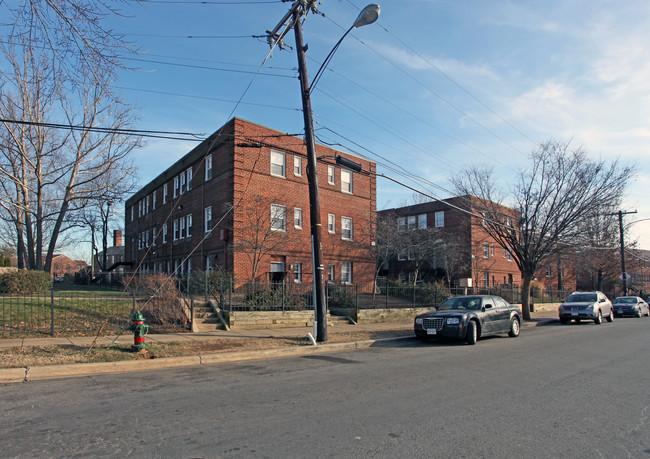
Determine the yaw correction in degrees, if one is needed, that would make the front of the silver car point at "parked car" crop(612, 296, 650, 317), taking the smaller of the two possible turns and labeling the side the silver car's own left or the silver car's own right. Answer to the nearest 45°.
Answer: approximately 135° to the silver car's own right

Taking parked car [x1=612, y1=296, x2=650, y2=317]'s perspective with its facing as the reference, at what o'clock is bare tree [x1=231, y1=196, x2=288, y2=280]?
The bare tree is roughly at 12 o'clock from the parked car.

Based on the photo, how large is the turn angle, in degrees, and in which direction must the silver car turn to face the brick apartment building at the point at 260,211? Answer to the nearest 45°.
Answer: approximately 45° to its right

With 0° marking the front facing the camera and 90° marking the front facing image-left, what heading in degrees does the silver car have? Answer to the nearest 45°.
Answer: approximately 45°

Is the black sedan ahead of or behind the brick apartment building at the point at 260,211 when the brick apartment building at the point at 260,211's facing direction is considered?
ahead

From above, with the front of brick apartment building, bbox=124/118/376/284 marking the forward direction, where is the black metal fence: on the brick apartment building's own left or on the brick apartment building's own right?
on the brick apartment building's own right

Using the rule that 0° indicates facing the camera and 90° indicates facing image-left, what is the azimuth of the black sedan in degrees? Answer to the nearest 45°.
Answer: approximately 45°

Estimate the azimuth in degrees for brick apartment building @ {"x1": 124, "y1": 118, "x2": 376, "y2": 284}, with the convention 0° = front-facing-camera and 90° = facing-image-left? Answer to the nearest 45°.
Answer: approximately 315°
